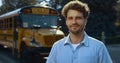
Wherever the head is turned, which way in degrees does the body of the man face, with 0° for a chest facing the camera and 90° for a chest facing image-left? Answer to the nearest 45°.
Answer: approximately 0°

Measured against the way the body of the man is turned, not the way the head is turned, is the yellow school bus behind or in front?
behind
